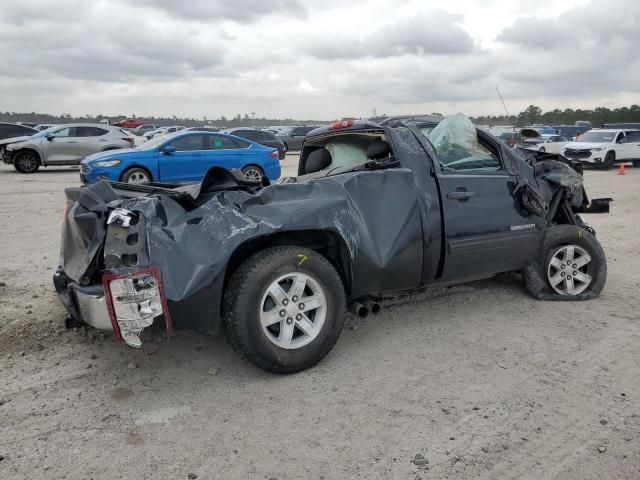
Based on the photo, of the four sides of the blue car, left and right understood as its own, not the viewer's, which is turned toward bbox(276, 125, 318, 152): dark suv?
right

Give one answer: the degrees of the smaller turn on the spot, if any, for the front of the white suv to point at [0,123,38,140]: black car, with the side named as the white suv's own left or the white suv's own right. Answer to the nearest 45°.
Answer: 0° — it already faces it

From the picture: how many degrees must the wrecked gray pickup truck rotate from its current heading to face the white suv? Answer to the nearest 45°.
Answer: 0° — it already faces it

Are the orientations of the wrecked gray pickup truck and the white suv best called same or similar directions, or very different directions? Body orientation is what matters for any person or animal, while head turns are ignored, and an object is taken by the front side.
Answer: very different directions

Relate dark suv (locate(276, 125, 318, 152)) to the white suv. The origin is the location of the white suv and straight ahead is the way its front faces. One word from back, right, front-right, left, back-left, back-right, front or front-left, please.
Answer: front-right

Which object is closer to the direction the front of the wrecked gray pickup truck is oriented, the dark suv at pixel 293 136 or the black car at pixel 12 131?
the dark suv

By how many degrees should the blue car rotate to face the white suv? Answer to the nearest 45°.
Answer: approximately 135° to its left

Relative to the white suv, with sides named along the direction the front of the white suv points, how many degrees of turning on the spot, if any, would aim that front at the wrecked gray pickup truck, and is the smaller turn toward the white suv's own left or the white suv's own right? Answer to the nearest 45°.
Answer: approximately 45° to the white suv's own left

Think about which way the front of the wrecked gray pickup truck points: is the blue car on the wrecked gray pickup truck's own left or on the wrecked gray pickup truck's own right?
on the wrecked gray pickup truck's own left

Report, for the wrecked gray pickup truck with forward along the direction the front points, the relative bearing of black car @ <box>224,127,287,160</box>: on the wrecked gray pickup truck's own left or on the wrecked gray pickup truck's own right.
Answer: on the wrecked gray pickup truck's own left

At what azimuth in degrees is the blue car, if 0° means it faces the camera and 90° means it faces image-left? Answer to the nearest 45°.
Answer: approximately 45°

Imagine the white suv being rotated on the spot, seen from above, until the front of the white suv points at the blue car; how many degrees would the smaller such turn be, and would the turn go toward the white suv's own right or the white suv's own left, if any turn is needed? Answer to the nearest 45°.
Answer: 0° — it already faces it

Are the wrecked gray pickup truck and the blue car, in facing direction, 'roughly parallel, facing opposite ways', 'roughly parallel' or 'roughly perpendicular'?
roughly parallel, facing opposite ways

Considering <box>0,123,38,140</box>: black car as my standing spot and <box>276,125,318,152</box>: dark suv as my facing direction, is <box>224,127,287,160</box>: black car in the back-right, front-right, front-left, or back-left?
front-right

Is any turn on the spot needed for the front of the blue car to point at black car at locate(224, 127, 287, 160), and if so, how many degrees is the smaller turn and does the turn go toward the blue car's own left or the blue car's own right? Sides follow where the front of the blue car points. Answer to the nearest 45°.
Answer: approximately 135° to the blue car's own right

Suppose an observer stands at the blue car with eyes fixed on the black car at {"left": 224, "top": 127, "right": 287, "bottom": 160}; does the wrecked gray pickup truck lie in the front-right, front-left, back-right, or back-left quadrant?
back-right

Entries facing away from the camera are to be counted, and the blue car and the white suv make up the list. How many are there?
0
